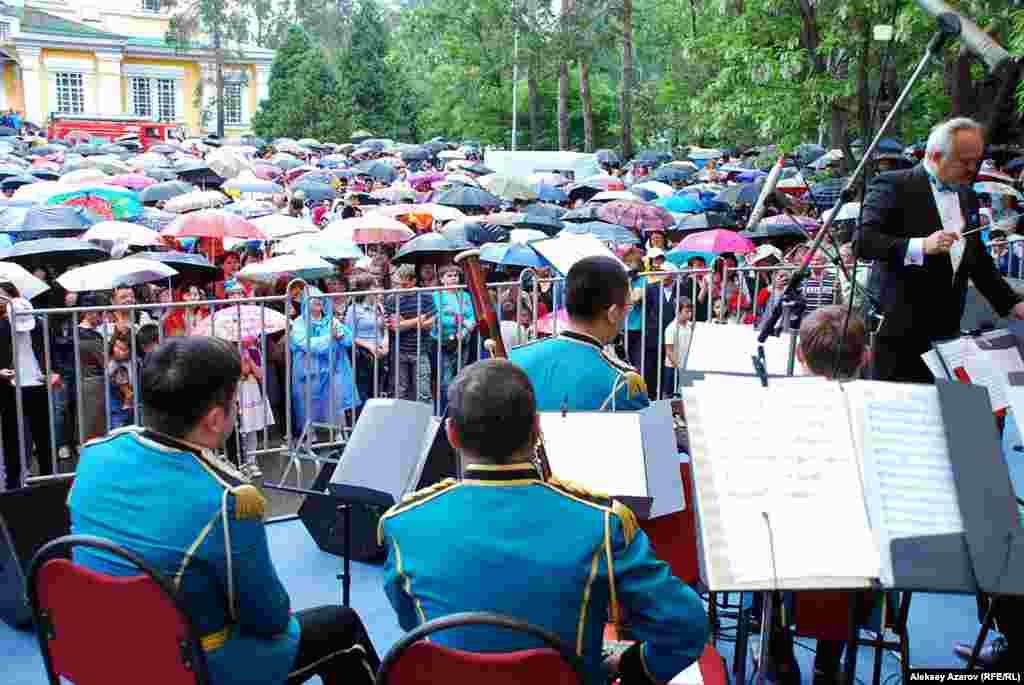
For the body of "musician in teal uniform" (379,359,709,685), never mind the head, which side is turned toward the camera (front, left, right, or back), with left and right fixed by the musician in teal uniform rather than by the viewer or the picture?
back

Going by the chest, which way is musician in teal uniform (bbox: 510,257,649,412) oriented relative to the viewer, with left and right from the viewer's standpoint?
facing away from the viewer and to the right of the viewer

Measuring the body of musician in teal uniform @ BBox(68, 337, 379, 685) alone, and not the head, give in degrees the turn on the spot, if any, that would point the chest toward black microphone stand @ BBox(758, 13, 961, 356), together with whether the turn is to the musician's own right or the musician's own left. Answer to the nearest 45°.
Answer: approximately 45° to the musician's own right

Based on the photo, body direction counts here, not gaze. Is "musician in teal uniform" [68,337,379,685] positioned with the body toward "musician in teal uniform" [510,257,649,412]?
yes

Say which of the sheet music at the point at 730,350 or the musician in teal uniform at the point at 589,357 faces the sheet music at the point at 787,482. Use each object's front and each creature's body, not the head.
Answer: the sheet music at the point at 730,350

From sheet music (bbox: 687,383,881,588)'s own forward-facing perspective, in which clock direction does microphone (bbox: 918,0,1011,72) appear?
The microphone is roughly at 7 o'clock from the sheet music.

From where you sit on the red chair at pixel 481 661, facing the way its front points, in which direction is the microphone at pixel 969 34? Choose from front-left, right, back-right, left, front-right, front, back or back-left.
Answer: front-right

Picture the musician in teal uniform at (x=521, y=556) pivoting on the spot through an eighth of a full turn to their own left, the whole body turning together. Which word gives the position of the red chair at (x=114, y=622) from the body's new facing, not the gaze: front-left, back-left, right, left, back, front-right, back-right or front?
front-left

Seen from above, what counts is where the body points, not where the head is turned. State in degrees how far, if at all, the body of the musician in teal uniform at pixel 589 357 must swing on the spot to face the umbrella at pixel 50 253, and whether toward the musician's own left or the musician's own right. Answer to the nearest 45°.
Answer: approximately 90° to the musician's own left

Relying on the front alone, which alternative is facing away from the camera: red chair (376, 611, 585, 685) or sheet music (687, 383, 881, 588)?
the red chair

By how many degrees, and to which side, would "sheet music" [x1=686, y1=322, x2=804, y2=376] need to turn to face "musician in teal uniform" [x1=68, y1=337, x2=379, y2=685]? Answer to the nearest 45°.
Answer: approximately 45° to its right

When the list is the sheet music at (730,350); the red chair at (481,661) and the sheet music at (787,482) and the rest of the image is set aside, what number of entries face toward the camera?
2

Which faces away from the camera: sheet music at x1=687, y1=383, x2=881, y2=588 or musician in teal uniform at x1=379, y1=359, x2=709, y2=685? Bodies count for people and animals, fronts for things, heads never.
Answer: the musician in teal uniform

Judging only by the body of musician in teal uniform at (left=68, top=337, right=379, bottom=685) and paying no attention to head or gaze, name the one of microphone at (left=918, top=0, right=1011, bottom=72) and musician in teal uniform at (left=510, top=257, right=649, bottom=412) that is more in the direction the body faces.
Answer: the musician in teal uniform

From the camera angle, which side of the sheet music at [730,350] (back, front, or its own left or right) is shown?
front

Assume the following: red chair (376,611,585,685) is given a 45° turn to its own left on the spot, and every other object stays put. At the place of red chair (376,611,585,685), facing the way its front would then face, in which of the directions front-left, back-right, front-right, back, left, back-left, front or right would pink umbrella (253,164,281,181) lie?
front-right

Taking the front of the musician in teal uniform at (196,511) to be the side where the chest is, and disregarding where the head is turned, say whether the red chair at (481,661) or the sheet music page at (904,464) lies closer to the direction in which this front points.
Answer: the sheet music page

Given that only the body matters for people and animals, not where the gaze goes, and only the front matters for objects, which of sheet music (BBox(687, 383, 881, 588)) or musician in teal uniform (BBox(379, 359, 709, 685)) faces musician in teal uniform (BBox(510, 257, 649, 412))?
musician in teal uniform (BBox(379, 359, 709, 685))

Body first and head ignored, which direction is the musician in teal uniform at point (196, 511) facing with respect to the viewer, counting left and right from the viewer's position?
facing away from the viewer and to the right of the viewer
